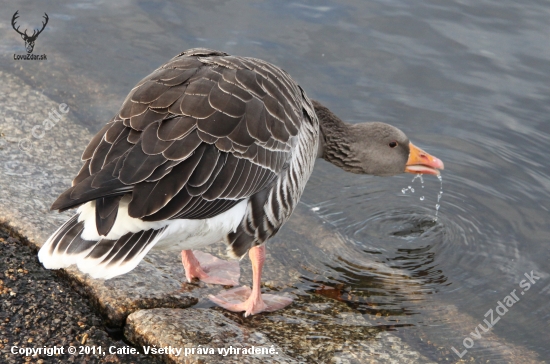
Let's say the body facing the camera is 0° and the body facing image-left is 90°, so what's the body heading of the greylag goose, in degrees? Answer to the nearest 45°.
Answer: approximately 225°
